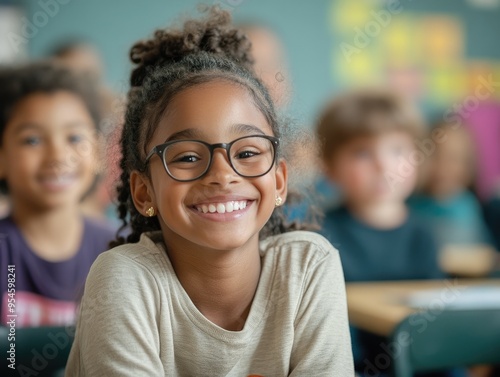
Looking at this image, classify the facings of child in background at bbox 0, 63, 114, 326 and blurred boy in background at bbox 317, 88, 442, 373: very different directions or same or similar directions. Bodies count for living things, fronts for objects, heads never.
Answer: same or similar directions

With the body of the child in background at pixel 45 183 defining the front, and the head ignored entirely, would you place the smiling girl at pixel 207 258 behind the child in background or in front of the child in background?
in front

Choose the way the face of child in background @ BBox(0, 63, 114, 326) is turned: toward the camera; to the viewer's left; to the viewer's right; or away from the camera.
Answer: toward the camera

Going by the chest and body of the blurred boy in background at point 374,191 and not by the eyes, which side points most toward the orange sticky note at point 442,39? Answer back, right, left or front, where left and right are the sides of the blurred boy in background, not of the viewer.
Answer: back

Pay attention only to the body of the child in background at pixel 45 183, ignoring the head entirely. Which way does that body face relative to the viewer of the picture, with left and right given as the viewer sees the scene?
facing the viewer

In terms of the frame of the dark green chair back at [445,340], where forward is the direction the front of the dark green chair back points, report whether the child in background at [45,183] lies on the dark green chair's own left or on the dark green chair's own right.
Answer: on the dark green chair's own right

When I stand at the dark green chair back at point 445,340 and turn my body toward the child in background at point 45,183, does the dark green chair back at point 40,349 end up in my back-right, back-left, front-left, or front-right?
front-left

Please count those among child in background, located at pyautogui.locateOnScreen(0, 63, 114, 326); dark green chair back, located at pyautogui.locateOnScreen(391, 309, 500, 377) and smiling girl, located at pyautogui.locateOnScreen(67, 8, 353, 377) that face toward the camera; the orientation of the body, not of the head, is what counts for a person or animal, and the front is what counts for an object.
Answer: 3

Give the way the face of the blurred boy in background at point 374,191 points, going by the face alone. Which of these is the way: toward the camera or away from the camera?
toward the camera

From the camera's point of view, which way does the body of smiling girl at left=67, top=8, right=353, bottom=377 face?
toward the camera

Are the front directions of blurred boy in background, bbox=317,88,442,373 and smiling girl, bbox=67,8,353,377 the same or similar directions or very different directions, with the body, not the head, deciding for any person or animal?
same or similar directions
